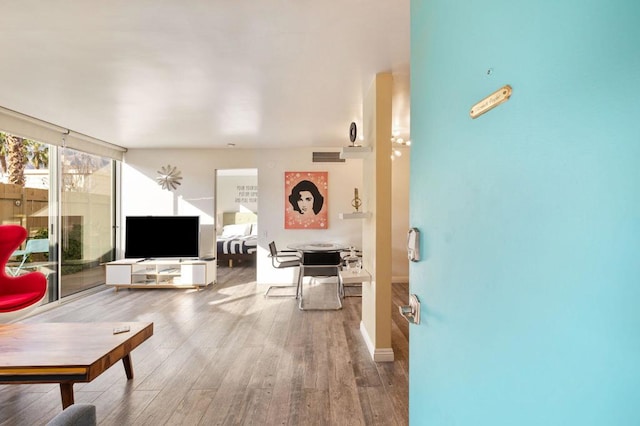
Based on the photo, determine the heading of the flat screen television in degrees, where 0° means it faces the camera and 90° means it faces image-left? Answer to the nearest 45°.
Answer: approximately 0°

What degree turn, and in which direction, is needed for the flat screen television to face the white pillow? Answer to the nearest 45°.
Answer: approximately 135° to its left

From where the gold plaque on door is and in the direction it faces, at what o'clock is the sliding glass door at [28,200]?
The sliding glass door is roughly at 2 o'clock from the gold plaque on door.

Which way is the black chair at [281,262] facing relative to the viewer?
to the viewer's right

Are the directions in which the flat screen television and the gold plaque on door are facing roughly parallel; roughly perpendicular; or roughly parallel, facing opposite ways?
roughly perpendicular
